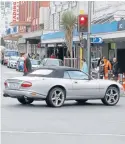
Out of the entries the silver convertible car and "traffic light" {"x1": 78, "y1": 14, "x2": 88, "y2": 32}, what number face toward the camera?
1

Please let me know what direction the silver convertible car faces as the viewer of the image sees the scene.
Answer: facing away from the viewer and to the right of the viewer

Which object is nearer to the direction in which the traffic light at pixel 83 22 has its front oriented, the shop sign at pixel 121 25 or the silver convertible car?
the silver convertible car

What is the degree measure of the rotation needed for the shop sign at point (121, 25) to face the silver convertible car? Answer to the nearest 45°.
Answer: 0° — it already faces it

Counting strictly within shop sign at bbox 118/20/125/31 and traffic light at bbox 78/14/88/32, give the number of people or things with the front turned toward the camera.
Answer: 2

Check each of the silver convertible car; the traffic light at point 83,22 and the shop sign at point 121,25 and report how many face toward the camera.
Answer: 2

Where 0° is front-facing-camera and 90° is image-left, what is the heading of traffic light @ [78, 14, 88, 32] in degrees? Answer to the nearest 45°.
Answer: approximately 0°

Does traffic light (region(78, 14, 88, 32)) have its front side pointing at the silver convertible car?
yes
